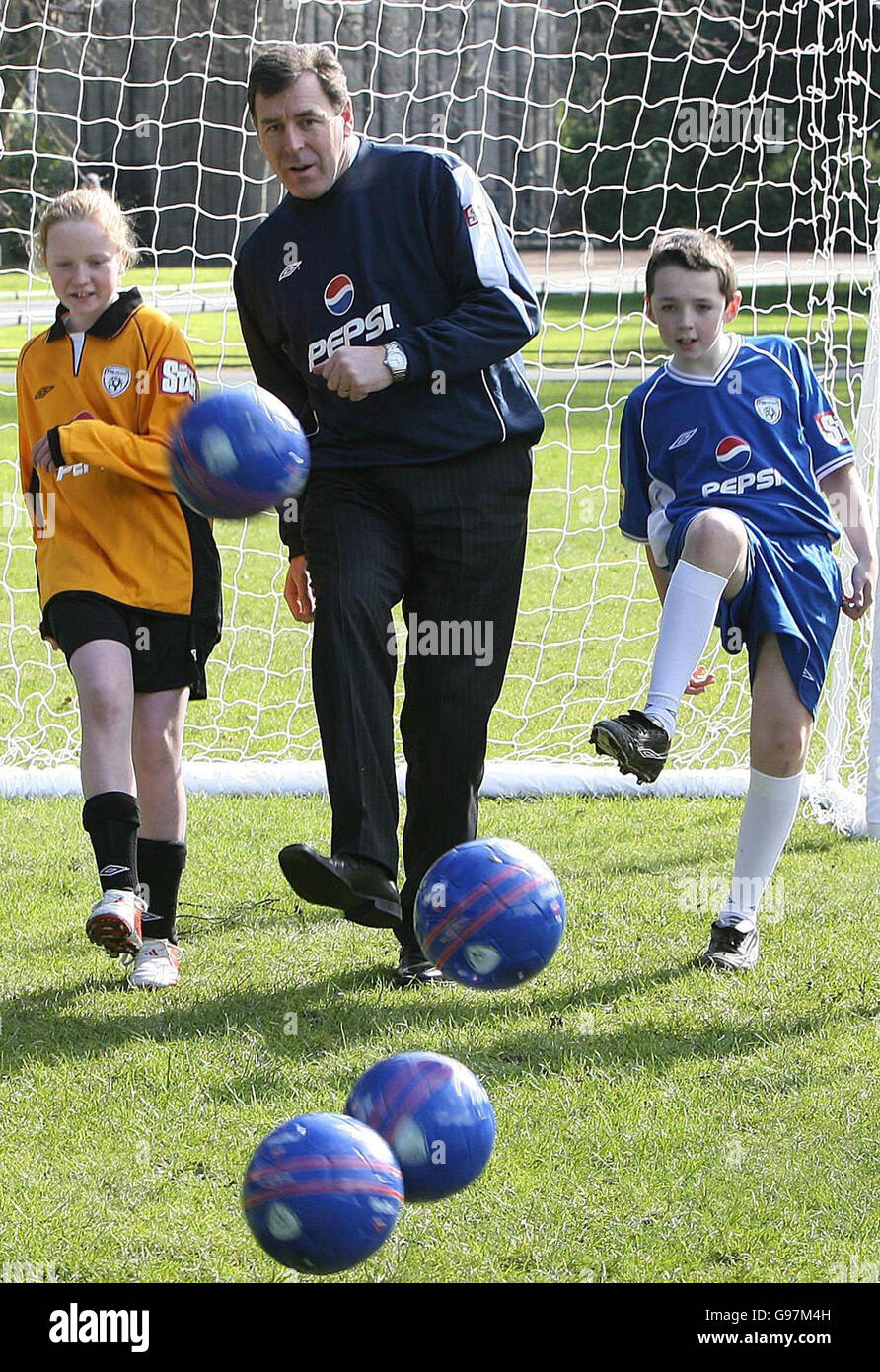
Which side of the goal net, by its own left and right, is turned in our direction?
front

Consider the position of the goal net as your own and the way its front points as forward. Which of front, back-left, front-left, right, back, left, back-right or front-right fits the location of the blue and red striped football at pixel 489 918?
front

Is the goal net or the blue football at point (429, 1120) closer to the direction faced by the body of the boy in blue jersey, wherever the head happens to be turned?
the blue football

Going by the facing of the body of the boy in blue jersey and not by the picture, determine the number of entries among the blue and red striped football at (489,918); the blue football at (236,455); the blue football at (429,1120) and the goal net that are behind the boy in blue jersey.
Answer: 1

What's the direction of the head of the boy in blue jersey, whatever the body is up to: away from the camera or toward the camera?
toward the camera

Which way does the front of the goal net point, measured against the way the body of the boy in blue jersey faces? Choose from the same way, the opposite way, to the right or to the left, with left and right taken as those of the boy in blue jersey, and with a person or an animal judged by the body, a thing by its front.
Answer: the same way

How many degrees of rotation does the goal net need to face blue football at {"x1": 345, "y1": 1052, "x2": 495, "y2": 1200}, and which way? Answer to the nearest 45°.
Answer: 0° — it already faces it

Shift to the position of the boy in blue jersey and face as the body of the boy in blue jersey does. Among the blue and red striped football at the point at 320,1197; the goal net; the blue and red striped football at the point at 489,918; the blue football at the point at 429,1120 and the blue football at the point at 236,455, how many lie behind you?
1

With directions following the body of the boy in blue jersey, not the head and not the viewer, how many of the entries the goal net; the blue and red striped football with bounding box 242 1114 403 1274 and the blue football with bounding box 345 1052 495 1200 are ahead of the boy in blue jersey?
2

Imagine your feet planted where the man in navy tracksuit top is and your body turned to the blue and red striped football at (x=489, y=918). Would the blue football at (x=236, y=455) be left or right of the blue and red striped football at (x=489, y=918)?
right

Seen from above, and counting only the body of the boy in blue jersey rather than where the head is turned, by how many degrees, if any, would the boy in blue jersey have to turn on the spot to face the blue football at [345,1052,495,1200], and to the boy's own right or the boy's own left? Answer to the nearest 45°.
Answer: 0° — they already face it

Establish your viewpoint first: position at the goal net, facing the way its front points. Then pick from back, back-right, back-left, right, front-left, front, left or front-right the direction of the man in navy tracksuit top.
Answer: front

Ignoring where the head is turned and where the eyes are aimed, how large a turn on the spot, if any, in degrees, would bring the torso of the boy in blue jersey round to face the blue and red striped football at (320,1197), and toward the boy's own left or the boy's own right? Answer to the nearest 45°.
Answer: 0° — they already face it

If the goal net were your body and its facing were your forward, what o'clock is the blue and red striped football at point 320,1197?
The blue and red striped football is roughly at 12 o'clock from the goal net.

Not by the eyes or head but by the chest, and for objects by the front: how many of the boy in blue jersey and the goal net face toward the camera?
2

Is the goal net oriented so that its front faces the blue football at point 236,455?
yes

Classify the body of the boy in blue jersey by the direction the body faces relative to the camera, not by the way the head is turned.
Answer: toward the camera
